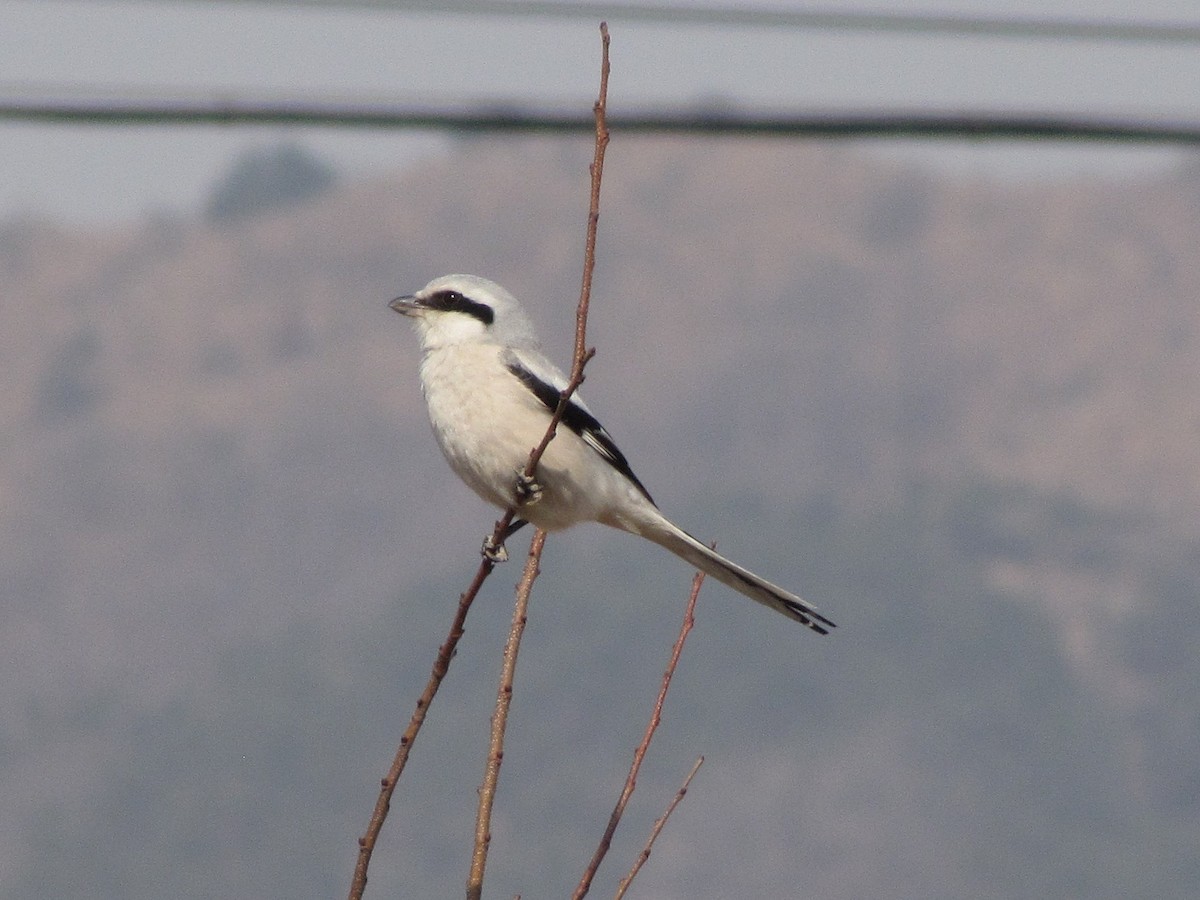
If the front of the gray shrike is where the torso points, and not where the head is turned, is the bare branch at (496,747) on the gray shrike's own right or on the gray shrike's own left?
on the gray shrike's own left

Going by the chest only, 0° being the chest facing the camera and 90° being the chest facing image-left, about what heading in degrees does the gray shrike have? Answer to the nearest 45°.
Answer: approximately 90°
